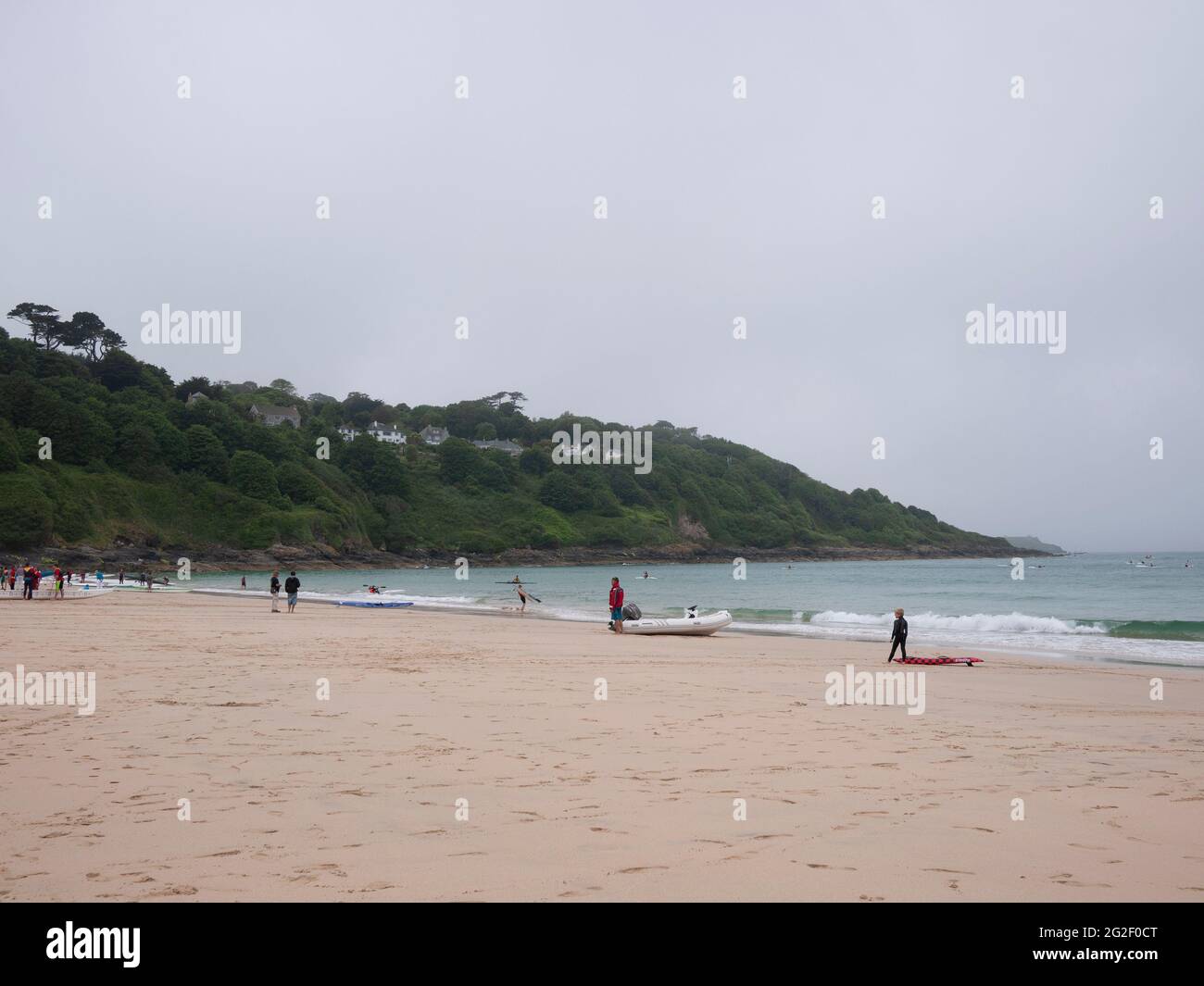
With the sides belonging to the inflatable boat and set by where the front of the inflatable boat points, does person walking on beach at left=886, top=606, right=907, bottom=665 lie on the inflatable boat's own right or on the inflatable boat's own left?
on the inflatable boat's own right

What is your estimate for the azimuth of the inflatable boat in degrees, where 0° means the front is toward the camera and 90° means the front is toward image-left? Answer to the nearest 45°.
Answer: approximately 270°

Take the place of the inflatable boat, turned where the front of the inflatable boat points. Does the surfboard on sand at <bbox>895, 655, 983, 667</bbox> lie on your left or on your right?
on your right
